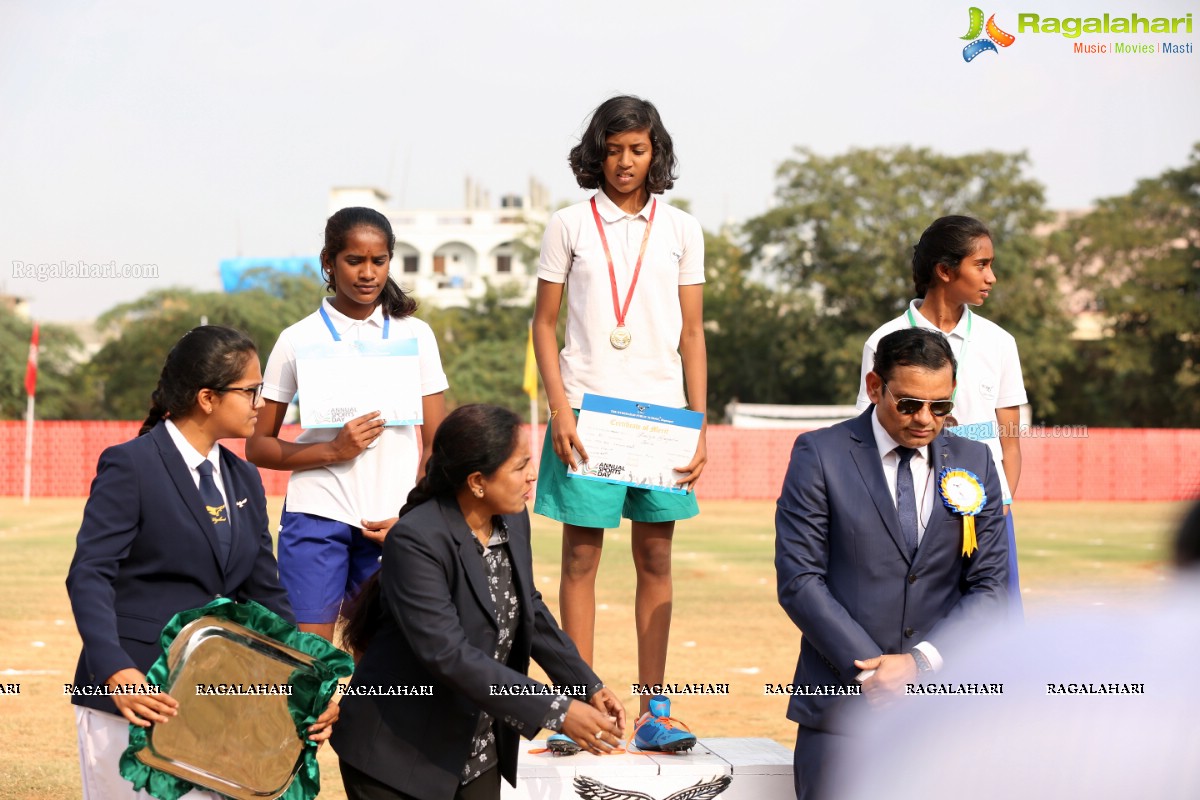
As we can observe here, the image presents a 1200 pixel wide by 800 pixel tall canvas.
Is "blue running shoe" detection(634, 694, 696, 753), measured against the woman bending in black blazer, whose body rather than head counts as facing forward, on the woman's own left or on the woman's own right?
on the woman's own left

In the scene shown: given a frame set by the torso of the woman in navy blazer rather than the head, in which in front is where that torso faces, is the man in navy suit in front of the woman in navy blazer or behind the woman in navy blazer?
in front

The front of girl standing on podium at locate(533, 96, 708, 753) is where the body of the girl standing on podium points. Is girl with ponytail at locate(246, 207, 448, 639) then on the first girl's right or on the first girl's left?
on the first girl's right

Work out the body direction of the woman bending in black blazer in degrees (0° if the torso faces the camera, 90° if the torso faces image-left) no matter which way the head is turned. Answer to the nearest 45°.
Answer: approximately 315°

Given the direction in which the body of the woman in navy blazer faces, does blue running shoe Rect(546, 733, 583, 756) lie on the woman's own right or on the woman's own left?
on the woman's own left

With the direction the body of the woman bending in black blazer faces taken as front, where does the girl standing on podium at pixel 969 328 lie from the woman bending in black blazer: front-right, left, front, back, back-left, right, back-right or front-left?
left

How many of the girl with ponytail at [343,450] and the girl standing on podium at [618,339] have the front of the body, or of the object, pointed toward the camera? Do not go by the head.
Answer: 2

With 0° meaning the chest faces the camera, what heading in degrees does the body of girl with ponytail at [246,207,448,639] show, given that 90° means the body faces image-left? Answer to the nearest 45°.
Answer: approximately 0°

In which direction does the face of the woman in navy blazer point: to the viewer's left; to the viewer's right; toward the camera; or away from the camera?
to the viewer's right
